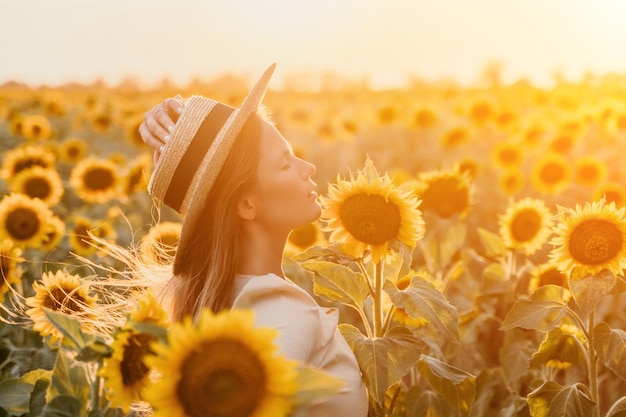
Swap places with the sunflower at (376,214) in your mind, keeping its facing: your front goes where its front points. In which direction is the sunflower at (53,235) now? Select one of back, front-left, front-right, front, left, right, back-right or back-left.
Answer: back-right

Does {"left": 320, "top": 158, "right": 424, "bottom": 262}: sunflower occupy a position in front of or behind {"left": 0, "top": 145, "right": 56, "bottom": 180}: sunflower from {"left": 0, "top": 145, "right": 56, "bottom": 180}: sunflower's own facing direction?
in front

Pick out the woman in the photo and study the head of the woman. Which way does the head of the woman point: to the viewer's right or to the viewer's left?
to the viewer's right

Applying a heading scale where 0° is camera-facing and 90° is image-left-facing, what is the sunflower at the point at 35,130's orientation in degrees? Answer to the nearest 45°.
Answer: approximately 0°

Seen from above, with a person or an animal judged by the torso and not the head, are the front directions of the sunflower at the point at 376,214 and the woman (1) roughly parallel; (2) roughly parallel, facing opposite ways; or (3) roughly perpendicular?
roughly perpendicular

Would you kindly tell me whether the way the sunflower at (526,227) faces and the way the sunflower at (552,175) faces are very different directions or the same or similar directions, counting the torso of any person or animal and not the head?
same or similar directions

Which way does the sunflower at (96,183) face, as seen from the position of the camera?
facing the viewer

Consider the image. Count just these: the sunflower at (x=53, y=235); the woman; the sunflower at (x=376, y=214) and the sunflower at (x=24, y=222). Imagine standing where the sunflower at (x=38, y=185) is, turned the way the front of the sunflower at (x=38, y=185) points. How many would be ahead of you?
4

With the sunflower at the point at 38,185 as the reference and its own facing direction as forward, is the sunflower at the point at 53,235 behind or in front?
in front

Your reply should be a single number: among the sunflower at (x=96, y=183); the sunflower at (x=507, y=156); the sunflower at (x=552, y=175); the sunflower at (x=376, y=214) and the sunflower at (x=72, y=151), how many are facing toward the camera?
5

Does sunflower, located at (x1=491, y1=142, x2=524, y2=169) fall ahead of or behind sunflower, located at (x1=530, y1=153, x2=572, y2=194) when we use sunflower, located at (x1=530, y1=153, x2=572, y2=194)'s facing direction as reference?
behind

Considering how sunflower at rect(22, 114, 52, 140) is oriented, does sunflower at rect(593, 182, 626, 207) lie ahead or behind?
ahead

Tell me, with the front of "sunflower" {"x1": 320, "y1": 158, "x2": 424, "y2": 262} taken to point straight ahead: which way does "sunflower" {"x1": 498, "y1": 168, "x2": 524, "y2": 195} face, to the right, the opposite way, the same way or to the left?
the same way

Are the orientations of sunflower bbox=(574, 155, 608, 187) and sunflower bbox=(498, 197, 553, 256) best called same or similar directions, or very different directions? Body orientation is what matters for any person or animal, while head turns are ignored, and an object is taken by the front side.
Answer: same or similar directions

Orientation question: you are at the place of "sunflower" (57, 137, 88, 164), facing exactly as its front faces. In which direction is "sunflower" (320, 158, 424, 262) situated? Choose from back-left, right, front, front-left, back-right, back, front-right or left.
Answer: front

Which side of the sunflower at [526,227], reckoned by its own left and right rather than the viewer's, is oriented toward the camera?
front

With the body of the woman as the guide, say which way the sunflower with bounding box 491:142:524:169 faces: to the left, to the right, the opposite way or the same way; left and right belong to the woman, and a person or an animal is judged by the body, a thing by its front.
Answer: to the right

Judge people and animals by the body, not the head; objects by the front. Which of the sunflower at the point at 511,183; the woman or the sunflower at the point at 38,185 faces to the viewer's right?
the woman
